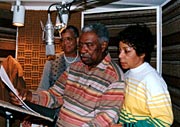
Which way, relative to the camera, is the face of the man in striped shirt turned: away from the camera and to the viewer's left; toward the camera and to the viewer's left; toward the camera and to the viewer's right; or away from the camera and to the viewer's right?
toward the camera and to the viewer's left

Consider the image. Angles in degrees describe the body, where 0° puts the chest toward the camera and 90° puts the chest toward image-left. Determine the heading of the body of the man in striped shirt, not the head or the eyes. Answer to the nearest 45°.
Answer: approximately 45°
